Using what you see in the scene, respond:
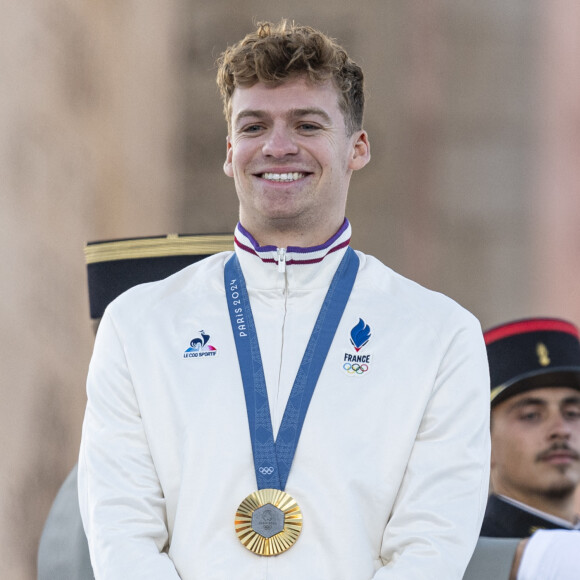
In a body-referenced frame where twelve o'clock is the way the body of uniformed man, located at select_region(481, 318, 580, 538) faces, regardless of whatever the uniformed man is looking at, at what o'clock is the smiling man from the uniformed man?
The smiling man is roughly at 2 o'clock from the uniformed man.

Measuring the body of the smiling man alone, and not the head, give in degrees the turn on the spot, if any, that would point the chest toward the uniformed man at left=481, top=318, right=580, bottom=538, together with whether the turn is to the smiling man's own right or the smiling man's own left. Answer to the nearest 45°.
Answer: approximately 135° to the smiling man's own left

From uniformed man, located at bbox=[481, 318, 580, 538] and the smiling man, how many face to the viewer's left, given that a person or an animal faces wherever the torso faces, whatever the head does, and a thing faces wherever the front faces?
0

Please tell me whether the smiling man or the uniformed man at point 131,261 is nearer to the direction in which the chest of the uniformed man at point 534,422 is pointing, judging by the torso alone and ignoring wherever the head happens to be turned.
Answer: the smiling man

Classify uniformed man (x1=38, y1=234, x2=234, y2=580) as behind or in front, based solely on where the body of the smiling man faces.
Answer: behind

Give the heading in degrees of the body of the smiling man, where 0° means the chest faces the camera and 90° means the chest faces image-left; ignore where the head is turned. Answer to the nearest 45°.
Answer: approximately 0°

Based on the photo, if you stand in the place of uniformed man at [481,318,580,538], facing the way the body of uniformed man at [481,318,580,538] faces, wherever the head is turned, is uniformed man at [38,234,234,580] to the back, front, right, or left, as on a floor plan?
right

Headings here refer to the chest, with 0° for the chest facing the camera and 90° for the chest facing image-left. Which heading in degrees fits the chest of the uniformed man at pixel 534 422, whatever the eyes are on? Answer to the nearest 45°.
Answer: approximately 315°
